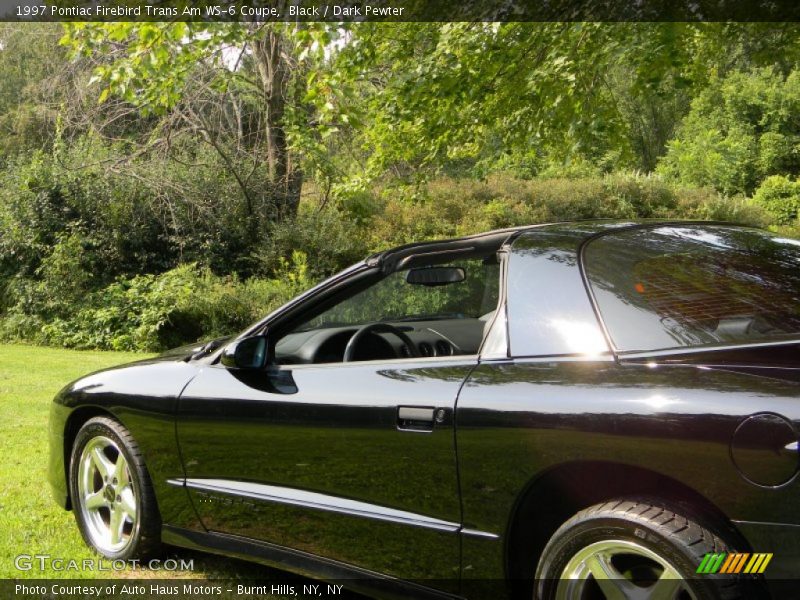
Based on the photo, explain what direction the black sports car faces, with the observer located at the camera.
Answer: facing away from the viewer and to the left of the viewer

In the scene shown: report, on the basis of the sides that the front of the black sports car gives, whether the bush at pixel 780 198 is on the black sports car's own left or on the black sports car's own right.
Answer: on the black sports car's own right

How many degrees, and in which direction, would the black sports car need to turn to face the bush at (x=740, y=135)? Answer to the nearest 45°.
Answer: approximately 45° to its right

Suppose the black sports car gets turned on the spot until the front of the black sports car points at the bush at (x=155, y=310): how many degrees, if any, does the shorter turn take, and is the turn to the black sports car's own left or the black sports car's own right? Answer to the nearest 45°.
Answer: approximately 45° to the black sports car's own right

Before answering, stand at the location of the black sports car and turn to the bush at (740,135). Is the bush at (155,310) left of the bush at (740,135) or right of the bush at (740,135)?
left
